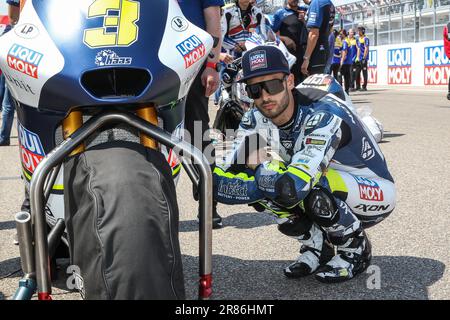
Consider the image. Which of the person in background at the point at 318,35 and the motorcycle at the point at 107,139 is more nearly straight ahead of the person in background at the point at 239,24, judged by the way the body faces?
the motorcycle

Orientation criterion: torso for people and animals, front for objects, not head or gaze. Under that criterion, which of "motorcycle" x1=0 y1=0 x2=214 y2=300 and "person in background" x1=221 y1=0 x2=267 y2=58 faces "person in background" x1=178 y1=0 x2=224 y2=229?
"person in background" x1=221 y1=0 x2=267 y2=58

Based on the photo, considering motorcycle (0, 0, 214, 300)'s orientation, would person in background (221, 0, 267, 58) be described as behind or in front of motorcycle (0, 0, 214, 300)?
behind

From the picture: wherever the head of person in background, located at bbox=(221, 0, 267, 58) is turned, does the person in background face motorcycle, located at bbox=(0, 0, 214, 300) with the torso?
yes

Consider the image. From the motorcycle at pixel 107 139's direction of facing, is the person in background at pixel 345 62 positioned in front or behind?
behind

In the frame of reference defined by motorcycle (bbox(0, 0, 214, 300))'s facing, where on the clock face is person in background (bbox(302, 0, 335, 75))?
The person in background is roughly at 7 o'clock from the motorcycle.

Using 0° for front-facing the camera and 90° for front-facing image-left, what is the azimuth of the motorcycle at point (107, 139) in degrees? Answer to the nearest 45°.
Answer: approximately 0°

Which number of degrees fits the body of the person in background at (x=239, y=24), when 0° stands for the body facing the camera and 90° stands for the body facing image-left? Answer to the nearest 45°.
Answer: approximately 0°

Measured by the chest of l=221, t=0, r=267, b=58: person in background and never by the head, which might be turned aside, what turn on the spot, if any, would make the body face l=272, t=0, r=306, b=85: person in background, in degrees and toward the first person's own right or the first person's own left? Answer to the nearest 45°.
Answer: approximately 135° to the first person's own left
